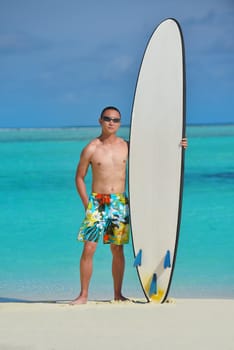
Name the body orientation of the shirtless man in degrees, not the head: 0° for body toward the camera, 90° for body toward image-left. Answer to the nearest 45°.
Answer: approximately 0°
